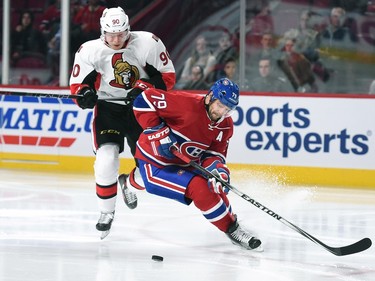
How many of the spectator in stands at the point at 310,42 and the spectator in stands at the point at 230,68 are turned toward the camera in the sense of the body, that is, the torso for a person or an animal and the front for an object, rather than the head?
2

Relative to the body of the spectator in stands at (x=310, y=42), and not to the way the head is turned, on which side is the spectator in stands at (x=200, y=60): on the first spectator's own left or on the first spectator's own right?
on the first spectator's own right

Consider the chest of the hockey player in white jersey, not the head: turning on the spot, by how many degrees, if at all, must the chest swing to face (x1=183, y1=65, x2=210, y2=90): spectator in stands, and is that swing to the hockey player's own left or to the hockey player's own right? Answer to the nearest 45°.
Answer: approximately 180°

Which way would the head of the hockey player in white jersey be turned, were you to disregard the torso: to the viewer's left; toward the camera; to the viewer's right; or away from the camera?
toward the camera

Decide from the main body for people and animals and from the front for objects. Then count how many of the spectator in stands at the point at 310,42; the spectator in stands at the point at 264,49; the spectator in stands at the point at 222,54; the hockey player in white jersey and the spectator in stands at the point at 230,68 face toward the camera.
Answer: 5

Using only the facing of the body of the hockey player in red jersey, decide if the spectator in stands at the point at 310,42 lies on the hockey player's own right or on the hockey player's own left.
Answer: on the hockey player's own left

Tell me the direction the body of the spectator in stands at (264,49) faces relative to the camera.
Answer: toward the camera

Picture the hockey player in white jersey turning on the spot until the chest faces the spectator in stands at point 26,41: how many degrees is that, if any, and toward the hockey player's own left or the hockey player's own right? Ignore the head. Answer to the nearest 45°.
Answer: approximately 180°

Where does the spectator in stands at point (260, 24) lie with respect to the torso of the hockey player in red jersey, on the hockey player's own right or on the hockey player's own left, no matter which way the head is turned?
on the hockey player's own left

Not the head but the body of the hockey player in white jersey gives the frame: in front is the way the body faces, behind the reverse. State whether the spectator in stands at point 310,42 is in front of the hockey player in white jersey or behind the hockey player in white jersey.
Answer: behind

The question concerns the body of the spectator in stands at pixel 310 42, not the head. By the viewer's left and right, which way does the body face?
facing the viewer

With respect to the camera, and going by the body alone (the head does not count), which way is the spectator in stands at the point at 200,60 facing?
toward the camera

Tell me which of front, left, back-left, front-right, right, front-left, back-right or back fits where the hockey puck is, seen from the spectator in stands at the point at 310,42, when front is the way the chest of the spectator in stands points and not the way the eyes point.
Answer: front
